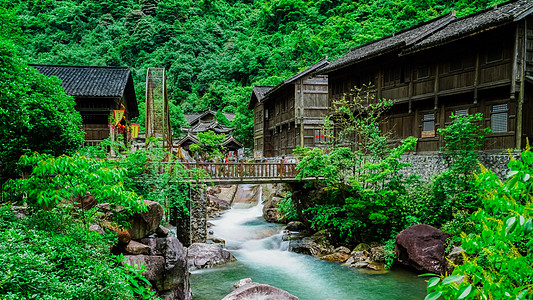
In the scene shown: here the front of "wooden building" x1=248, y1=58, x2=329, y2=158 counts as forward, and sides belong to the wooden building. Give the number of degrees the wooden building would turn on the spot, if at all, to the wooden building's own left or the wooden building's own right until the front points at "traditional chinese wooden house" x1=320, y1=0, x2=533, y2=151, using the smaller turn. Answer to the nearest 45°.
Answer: approximately 90° to the wooden building's own left

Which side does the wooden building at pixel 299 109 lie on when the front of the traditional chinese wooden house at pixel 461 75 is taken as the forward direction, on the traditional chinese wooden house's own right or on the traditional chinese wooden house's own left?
on the traditional chinese wooden house's own right

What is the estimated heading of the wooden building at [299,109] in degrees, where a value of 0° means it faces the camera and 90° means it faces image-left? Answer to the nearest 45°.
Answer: approximately 45°

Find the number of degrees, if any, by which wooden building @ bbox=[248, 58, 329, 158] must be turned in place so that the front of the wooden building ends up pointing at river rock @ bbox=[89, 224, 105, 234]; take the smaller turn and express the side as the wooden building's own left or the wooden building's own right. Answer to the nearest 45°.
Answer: approximately 45° to the wooden building's own left

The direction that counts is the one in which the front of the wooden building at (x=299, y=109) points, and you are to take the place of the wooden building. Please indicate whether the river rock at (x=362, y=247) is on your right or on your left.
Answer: on your left

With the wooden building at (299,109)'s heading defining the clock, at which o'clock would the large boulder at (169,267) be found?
The large boulder is roughly at 11 o'clock from the wooden building.

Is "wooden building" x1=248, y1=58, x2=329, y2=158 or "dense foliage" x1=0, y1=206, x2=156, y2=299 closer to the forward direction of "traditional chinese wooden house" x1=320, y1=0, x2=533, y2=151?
the dense foliage

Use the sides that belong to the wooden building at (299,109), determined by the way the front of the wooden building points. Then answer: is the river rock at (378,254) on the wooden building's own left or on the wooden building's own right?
on the wooden building's own left

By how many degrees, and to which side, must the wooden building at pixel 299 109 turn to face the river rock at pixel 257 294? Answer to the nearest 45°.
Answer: approximately 45° to its left

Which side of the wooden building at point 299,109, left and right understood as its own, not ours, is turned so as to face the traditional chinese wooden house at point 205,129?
right
